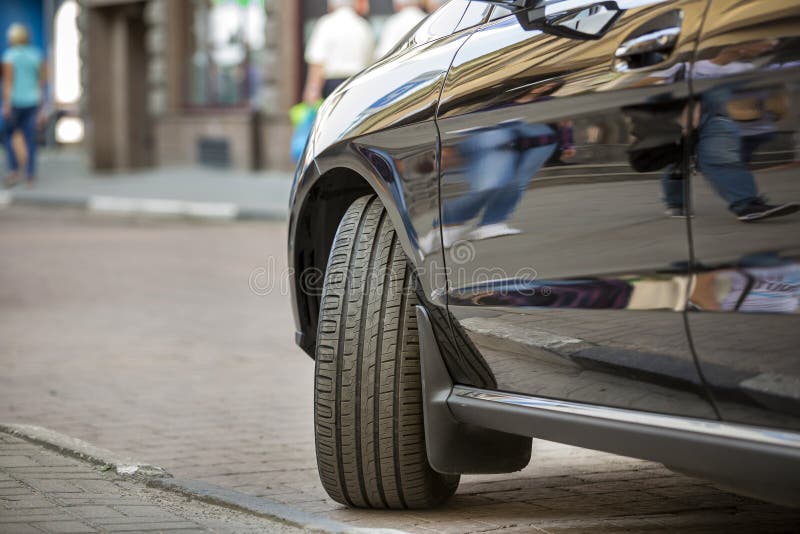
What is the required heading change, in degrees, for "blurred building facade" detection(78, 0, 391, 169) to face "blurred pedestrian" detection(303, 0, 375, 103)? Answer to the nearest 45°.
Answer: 0° — it already faces them

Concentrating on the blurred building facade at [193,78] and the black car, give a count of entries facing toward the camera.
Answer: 1

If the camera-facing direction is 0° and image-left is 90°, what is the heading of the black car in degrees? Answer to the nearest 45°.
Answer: approximately 135°

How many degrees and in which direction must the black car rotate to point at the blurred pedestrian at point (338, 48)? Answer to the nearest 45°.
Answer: approximately 45° to its right

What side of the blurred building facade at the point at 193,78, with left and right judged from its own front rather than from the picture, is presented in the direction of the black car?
front

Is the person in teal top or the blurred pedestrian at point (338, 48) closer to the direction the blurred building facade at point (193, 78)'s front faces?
the blurred pedestrian

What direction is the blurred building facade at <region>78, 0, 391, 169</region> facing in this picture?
toward the camera

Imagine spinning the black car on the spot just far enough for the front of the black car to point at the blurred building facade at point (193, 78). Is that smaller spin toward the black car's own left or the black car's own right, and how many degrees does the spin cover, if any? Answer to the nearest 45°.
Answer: approximately 45° to the black car's own right
